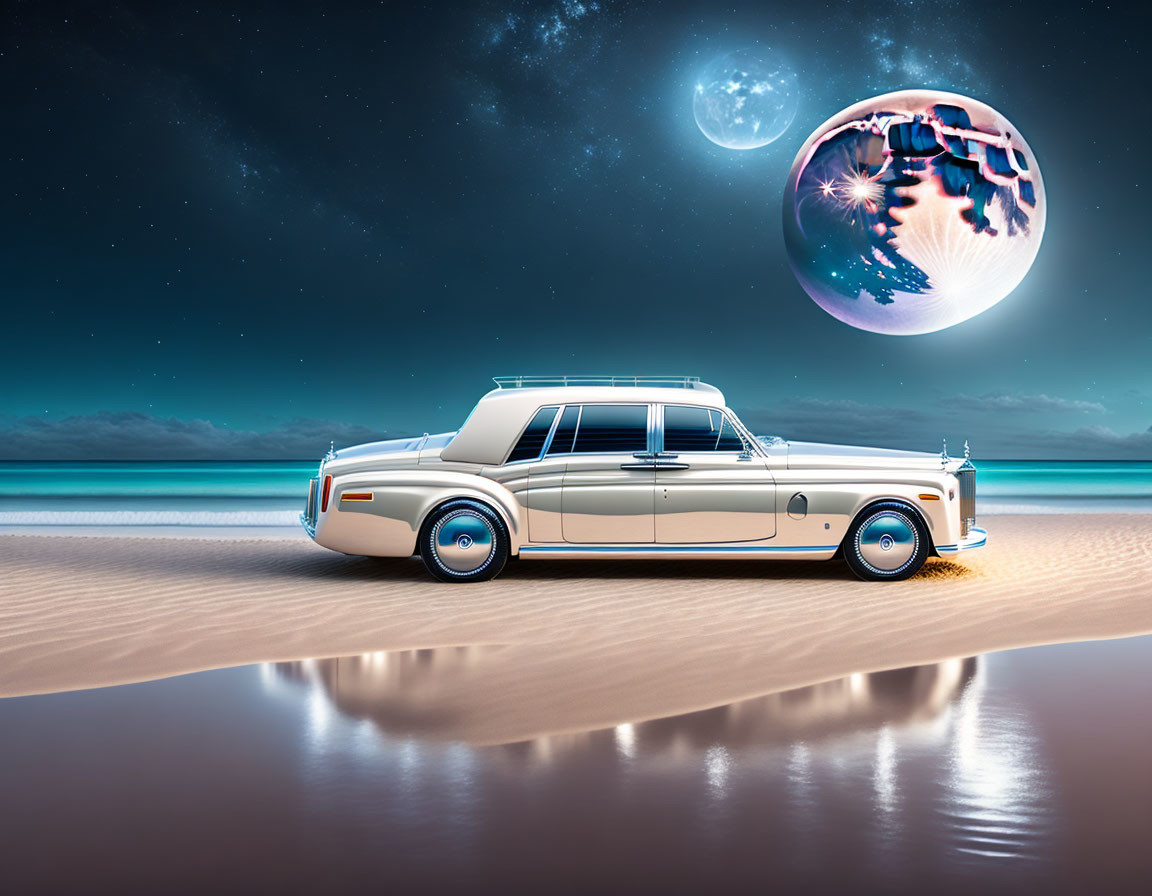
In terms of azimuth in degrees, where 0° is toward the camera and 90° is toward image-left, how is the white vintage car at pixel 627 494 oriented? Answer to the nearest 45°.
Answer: approximately 270°
